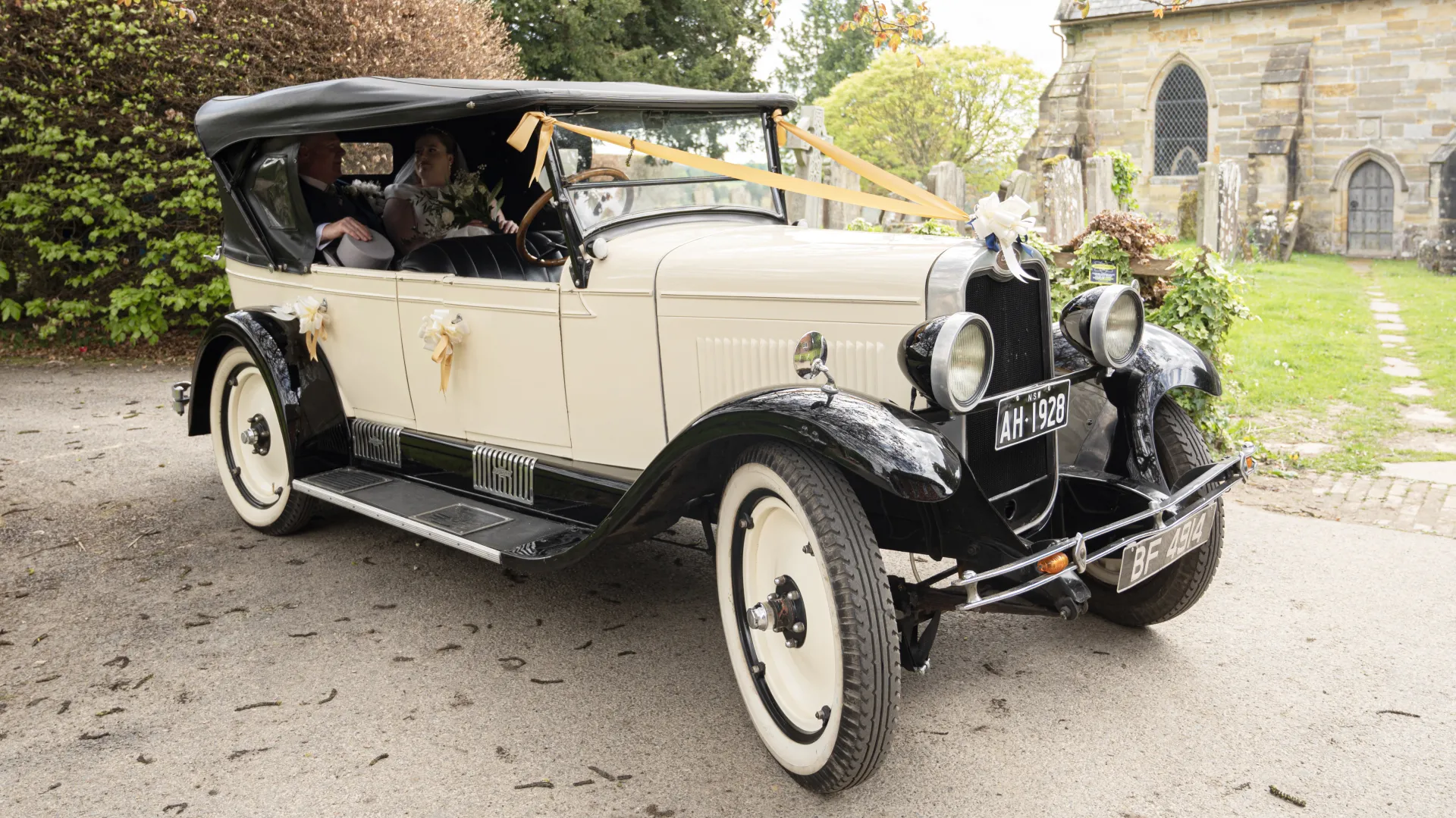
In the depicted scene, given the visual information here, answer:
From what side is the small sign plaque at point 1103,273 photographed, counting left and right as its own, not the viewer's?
front

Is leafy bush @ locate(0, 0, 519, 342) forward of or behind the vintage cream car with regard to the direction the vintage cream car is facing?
behind

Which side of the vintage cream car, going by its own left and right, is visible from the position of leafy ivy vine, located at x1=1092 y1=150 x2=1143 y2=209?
left

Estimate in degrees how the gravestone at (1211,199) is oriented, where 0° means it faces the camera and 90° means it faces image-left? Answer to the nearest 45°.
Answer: approximately 45°

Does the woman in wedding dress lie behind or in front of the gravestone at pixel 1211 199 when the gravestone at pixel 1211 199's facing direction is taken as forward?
in front

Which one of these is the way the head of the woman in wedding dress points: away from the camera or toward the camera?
toward the camera

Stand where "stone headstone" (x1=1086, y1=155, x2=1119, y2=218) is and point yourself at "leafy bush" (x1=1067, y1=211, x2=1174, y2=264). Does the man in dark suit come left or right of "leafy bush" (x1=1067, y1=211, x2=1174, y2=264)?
right

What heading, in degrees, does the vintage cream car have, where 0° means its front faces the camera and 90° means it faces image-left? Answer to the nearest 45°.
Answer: approximately 315°

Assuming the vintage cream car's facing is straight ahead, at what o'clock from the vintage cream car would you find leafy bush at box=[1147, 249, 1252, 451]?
The leafy bush is roughly at 9 o'clock from the vintage cream car.

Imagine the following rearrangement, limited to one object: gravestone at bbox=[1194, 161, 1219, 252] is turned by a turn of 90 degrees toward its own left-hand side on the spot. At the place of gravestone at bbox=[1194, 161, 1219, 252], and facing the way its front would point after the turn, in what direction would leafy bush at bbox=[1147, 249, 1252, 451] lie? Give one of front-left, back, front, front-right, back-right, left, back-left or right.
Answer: front-right
